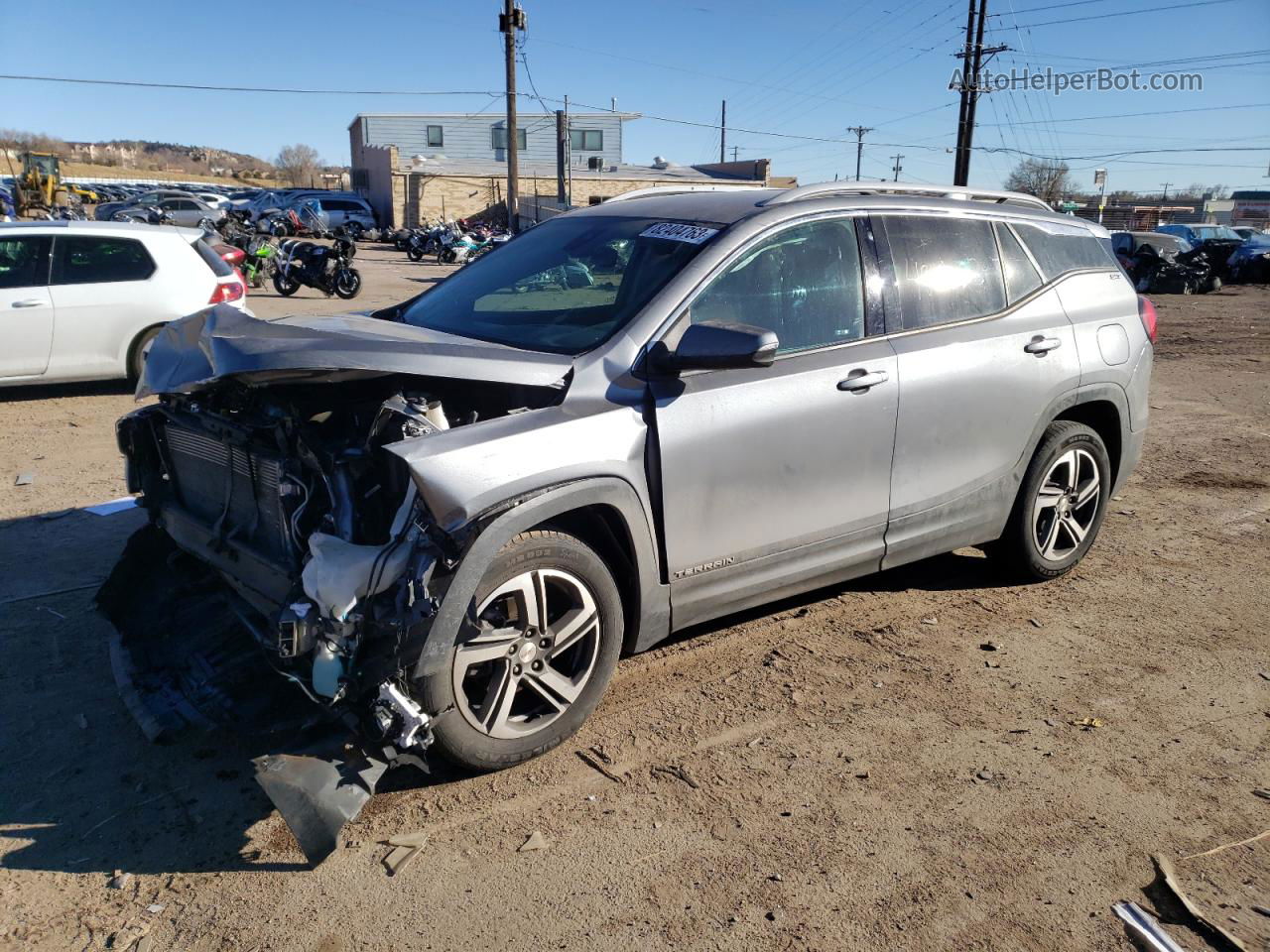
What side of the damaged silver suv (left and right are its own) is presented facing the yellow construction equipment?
right

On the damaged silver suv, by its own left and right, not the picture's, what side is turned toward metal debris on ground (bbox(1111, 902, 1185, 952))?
left

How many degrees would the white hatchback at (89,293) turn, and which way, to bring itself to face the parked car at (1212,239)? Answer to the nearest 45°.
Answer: approximately 180°

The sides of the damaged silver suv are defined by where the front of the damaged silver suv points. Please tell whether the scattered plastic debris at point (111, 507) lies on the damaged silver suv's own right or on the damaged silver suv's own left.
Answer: on the damaged silver suv's own right

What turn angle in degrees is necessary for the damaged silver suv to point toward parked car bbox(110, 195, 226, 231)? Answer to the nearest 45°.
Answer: approximately 90° to its right

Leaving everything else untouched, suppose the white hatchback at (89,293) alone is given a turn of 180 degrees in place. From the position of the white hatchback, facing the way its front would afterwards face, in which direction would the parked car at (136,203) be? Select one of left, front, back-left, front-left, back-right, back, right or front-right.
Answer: left

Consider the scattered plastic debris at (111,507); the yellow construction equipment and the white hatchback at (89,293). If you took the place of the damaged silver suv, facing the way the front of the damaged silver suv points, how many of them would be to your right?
3

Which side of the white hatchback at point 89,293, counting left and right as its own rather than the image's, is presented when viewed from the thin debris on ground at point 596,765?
left

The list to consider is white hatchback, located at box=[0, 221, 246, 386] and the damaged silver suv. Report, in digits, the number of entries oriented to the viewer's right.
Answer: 0

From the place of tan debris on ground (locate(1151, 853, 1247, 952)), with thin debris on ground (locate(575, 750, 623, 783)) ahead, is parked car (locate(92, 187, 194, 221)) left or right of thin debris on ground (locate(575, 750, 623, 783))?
right

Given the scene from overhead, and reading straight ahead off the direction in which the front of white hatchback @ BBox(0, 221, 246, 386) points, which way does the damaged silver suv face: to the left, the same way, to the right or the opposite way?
the same way

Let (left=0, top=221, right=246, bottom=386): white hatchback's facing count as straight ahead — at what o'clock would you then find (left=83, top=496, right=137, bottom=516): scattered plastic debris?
The scattered plastic debris is roughly at 9 o'clock from the white hatchback.

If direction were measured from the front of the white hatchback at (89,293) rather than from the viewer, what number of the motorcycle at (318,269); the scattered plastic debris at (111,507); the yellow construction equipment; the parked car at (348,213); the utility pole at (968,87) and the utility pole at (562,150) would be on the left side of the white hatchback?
1

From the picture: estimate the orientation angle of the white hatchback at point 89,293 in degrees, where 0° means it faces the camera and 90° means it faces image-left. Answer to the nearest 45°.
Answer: approximately 90°
